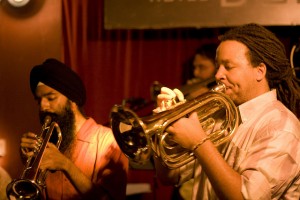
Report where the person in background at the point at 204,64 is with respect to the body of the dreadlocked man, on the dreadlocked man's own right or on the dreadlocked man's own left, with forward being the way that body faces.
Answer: on the dreadlocked man's own right

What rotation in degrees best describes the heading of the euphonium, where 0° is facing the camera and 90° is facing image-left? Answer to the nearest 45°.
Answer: approximately 45°

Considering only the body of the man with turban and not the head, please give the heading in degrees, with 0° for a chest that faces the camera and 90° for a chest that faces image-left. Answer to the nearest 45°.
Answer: approximately 45°

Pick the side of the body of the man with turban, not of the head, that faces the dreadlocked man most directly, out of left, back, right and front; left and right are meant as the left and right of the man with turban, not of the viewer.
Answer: left

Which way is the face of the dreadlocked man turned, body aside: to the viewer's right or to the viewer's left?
to the viewer's left

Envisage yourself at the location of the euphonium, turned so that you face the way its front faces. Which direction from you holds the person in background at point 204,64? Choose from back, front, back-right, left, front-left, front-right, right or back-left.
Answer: back-right

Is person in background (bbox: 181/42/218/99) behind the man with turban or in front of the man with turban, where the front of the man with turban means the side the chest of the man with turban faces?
behind

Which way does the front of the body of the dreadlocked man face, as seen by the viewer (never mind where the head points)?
to the viewer's left
